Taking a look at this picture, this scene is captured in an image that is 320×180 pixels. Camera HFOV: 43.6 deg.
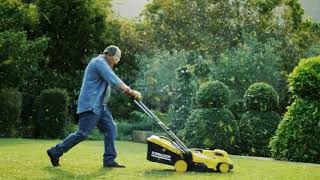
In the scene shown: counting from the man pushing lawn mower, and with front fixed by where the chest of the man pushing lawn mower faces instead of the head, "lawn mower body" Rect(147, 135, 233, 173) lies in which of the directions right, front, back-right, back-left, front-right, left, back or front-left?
front

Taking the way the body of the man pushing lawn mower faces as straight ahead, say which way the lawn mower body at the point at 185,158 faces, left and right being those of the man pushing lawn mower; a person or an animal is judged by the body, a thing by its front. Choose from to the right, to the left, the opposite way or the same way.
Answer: the same way

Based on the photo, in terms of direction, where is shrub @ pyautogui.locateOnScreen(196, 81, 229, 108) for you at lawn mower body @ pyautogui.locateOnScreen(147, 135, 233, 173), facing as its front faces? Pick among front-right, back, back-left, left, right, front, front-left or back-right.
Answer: left

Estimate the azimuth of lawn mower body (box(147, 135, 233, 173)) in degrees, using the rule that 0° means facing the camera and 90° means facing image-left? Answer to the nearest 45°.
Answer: approximately 270°

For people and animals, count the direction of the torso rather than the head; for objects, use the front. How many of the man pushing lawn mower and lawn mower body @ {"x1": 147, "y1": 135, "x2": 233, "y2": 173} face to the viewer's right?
2

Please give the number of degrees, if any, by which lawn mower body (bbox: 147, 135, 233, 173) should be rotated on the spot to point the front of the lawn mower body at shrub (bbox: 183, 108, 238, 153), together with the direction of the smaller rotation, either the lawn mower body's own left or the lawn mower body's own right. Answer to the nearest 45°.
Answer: approximately 90° to the lawn mower body's own left

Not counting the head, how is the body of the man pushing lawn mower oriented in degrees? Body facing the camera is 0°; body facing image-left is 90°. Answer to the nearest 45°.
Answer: approximately 270°

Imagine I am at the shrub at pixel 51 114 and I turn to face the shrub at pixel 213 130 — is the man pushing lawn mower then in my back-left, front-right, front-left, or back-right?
front-right

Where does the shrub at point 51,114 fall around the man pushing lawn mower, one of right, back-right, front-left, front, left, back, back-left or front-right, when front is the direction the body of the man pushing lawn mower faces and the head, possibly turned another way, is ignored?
left

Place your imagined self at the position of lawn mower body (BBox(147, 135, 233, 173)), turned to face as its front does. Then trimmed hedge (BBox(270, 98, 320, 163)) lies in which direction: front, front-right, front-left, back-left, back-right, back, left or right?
front-left

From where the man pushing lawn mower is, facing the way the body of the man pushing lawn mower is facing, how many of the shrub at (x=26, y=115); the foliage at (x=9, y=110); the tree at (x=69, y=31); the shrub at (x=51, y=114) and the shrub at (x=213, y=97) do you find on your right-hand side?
0

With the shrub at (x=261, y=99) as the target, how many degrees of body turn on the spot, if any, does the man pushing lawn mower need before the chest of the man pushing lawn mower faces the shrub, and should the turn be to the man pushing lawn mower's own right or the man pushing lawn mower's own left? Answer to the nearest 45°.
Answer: approximately 45° to the man pushing lawn mower's own left
